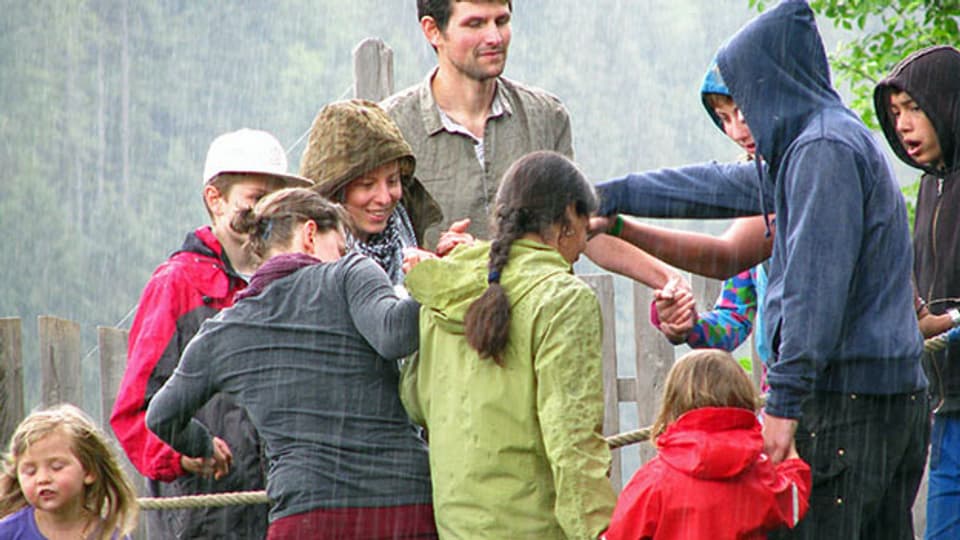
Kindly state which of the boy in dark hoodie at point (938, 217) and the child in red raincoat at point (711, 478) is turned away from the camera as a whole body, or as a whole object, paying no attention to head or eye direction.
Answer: the child in red raincoat

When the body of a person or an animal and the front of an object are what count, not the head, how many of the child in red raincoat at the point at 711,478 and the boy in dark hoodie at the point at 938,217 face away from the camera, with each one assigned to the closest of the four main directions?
1

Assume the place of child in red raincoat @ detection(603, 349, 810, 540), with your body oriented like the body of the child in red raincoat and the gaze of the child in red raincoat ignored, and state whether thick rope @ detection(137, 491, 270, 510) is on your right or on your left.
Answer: on your left

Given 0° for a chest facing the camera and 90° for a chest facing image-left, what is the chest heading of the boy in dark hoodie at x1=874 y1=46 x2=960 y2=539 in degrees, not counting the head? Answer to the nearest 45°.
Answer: approximately 45°

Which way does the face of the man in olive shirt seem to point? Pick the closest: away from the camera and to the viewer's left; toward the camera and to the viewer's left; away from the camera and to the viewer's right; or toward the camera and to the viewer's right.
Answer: toward the camera and to the viewer's right

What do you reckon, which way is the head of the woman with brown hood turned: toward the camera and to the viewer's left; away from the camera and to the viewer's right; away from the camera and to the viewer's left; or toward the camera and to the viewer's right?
toward the camera and to the viewer's right

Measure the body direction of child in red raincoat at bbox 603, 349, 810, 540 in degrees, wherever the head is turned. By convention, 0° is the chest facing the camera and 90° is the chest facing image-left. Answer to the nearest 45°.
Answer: approximately 180°

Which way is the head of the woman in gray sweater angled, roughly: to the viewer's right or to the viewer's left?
to the viewer's right

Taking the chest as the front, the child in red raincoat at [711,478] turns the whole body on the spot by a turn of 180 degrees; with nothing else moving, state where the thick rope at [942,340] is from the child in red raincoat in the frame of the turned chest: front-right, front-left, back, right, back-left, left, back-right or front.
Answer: back-left

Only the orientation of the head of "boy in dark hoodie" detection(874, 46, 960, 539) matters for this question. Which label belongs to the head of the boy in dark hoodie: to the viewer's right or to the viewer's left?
to the viewer's left

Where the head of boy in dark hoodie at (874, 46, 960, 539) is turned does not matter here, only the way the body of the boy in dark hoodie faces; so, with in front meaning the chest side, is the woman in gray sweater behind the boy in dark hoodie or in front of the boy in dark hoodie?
in front

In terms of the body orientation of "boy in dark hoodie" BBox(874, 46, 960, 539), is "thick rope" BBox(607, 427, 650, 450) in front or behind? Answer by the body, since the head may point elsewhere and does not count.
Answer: in front
